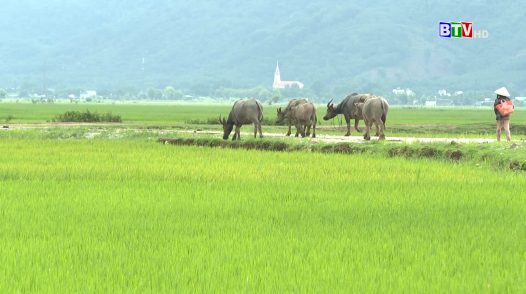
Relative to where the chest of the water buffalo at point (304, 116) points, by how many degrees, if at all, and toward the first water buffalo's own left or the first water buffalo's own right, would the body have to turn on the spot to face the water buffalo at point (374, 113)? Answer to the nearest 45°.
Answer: approximately 180°

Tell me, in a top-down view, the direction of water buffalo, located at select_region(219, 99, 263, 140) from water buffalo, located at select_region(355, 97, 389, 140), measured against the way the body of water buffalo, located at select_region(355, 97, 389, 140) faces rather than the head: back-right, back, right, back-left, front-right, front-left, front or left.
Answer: front-left

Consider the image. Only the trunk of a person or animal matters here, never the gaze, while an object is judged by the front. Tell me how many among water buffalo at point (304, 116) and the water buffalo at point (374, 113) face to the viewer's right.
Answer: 0

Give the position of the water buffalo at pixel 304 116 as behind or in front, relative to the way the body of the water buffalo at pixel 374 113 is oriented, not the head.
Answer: in front

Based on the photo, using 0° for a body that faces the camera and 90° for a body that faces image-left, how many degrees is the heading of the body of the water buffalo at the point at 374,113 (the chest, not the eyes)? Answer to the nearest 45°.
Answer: approximately 135°

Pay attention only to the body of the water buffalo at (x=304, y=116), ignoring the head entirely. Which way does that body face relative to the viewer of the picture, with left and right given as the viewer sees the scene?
facing away from the viewer and to the left of the viewer
